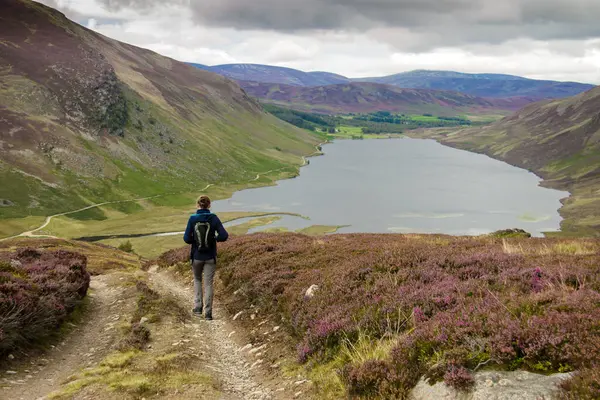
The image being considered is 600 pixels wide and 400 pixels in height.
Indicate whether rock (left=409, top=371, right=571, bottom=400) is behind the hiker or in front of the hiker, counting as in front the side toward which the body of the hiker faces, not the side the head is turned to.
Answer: behind

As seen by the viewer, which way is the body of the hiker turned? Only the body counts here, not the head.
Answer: away from the camera
